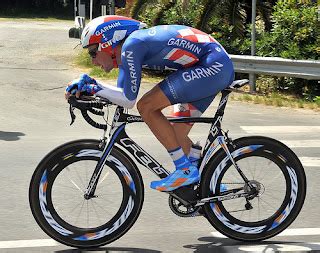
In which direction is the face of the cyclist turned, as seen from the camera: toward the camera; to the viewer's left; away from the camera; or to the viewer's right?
to the viewer's left

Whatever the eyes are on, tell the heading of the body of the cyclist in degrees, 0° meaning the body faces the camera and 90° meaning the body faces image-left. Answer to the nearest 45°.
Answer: approximately 90°

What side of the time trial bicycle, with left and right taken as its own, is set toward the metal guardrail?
right

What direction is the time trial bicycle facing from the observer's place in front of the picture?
facing to the left of the viewer

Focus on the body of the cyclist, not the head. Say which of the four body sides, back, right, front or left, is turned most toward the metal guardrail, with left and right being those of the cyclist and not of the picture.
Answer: right
